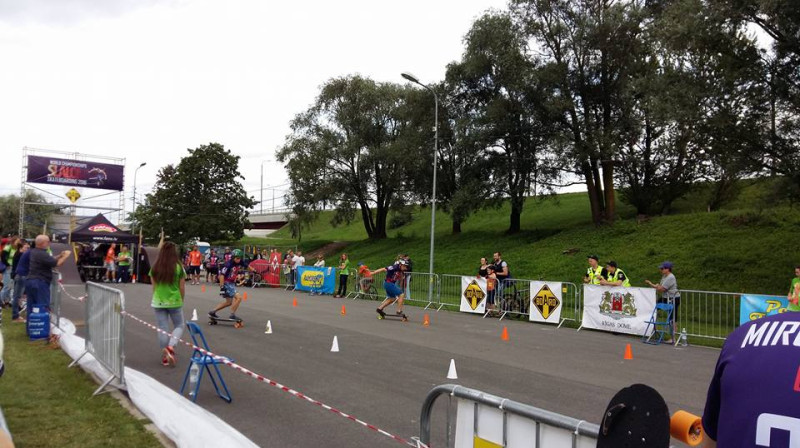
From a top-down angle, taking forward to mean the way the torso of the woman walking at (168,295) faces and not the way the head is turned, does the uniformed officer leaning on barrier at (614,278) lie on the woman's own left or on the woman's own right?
on the woman's own right

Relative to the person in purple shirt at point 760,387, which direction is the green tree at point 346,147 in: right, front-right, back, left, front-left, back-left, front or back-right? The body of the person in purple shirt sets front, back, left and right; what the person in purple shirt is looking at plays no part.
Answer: front-left

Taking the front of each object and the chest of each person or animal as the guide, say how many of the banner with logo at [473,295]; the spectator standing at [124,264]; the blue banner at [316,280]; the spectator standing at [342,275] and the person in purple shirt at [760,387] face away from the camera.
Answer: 1

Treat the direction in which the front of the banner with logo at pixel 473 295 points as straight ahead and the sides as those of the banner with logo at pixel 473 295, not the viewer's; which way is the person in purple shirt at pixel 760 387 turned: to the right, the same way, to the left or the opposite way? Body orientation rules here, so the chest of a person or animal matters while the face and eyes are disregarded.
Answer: the opposite way

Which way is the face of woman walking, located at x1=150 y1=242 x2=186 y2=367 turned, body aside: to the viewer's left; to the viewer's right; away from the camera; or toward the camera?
away from the camera

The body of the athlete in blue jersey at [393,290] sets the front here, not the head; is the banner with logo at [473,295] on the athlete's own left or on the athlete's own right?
on the athlete's own left

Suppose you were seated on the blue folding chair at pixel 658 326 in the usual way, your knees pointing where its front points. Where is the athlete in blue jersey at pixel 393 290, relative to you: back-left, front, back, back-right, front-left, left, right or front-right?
front-right

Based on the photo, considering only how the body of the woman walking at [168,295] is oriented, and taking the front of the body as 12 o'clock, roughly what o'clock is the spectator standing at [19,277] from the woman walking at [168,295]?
the spectator standing at [19,277] is roughly at 11 o'clock from the woman walking at [168,295].

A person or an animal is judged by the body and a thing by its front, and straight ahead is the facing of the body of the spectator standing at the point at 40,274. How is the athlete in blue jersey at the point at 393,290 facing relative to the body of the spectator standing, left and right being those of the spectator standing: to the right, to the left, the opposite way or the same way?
to the right

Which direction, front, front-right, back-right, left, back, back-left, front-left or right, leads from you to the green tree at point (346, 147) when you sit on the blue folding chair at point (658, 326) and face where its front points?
right

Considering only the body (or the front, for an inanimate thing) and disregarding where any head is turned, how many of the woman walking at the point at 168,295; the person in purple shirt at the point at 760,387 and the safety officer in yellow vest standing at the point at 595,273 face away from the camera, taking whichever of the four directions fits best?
2

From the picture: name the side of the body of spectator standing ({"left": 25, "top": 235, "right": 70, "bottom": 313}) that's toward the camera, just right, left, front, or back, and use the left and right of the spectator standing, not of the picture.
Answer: right

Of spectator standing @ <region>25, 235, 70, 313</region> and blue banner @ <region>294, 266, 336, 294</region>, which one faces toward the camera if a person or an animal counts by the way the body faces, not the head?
the blue banner

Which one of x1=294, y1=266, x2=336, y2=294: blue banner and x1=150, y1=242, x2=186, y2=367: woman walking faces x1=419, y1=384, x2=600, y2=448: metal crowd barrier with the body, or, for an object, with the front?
the blue banner

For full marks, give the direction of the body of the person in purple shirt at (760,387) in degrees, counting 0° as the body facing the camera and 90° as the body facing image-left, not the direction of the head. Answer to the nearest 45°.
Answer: approximately 180°

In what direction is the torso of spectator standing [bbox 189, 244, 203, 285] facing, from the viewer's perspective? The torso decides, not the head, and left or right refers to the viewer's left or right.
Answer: facing the viewer

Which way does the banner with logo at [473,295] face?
toward the camera

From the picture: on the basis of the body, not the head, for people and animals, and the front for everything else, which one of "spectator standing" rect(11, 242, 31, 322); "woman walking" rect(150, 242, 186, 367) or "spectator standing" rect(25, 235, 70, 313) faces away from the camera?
"woman walking" rect(150, 242, 186, 367)

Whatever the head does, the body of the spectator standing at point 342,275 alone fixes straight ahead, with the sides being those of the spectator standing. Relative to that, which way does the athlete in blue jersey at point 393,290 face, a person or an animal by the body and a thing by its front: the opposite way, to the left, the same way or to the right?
to the left
